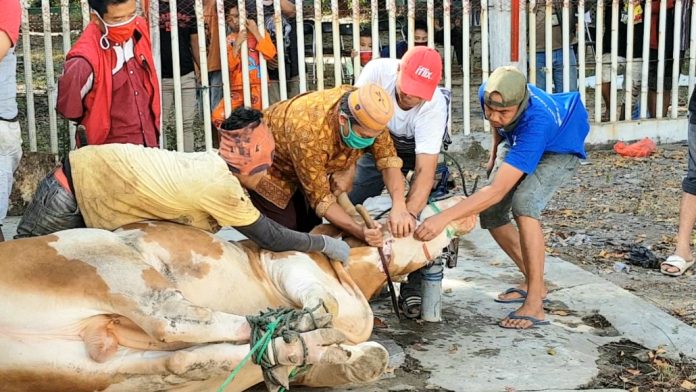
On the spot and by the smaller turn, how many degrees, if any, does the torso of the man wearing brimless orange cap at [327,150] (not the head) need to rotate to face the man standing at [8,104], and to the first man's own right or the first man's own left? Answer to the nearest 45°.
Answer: approximately 135° to the first man's own right

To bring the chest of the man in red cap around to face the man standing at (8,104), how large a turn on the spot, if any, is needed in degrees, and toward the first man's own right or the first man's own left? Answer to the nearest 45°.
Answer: approximately 45° to the first man's own right

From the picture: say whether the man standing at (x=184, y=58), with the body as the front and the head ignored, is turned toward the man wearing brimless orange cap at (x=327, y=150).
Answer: yes

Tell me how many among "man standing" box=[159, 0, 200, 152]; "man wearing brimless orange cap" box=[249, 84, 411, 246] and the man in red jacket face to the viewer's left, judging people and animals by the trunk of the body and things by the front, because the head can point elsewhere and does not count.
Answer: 0

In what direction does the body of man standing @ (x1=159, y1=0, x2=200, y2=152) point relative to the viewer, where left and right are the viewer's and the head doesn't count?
facing the viewer

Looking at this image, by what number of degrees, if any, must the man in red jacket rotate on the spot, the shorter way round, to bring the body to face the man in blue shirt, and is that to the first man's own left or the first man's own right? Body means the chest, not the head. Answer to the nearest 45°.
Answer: approximately 45° to the first man's own left

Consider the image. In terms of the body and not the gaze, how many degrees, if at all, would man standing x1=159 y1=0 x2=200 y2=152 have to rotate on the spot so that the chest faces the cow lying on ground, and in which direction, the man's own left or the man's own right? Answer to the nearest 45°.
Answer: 0° — they already face it

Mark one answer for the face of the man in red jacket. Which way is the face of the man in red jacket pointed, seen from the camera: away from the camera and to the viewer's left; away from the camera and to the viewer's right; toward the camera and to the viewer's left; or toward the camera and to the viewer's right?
toward the camera and to the viewer's right

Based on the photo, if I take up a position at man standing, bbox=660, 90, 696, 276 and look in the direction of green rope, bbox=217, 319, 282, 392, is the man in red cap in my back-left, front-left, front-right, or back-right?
front-right

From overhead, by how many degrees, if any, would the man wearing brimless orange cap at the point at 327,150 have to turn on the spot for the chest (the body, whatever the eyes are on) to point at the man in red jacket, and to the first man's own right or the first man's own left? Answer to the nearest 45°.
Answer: approximately 180°

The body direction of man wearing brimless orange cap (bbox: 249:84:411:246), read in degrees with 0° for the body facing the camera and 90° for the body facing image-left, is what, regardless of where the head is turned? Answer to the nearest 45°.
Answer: approximately 315°

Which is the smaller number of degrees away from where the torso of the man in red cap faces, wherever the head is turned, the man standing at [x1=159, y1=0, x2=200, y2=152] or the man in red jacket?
the man in red jacket

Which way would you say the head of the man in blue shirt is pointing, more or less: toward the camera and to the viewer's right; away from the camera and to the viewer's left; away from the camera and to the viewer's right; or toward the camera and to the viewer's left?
toward the camera and to the viewer's left

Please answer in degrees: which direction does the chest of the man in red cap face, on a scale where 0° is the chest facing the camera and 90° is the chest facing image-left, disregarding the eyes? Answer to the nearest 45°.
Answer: approximately 45°
